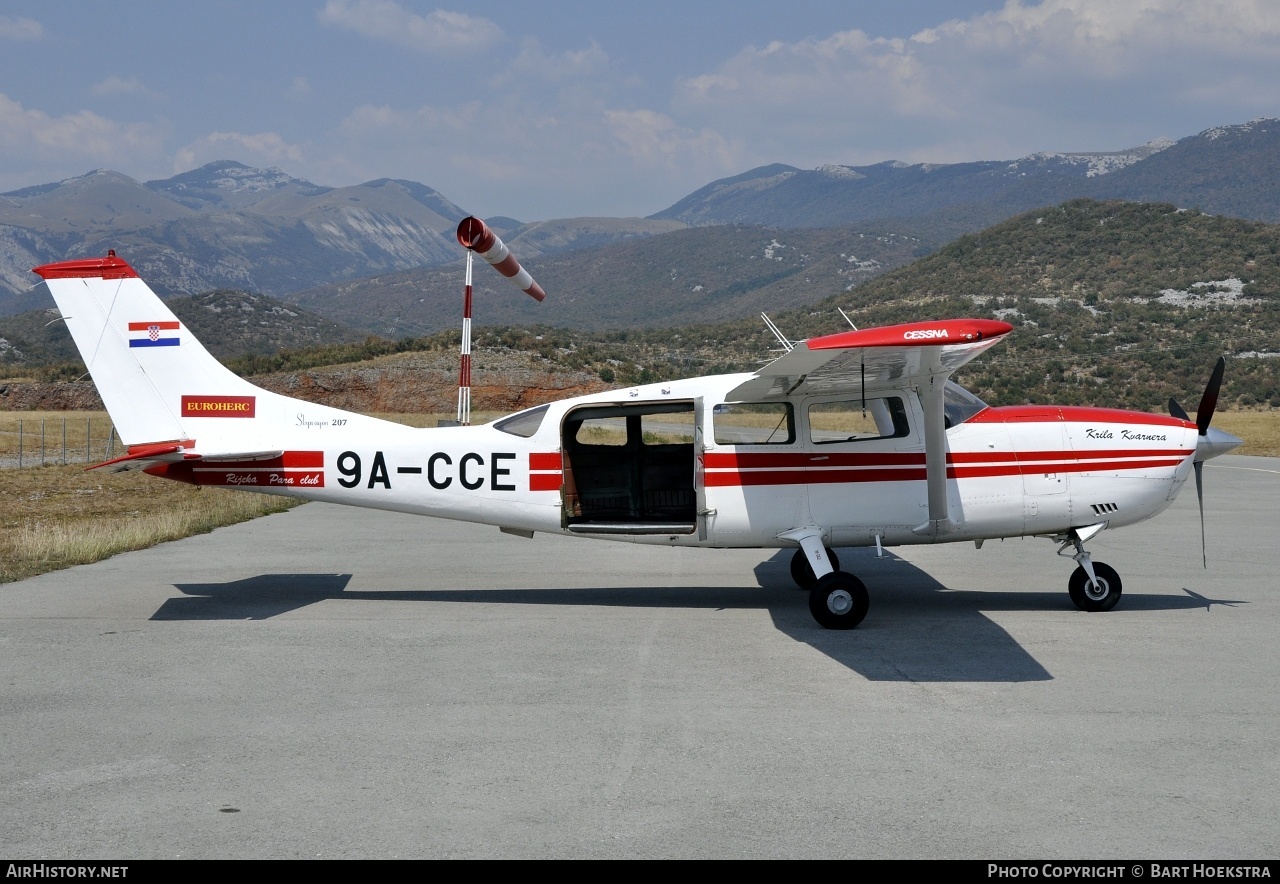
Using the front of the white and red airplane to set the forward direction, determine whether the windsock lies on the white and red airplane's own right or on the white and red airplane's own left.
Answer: on the white and red airplane's own left

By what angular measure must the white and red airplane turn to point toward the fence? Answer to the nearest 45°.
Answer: approximately 135° to its left

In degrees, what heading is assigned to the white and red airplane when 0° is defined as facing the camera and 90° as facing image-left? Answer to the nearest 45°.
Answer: approximately 270°
